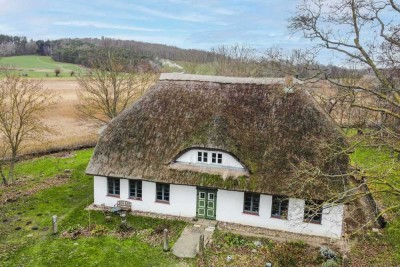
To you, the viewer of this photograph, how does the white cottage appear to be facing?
facing the viewer

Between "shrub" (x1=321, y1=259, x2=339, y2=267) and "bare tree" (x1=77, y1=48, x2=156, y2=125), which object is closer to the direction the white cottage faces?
the shrub

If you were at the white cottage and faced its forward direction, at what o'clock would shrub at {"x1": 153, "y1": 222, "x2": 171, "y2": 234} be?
The shrub is roughly at 2 o'clock from the white cottage.

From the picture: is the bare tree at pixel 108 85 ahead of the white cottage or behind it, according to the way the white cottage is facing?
behind

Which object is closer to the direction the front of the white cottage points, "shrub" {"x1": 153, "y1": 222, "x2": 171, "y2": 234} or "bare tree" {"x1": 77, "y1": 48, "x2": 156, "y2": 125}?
the shrub

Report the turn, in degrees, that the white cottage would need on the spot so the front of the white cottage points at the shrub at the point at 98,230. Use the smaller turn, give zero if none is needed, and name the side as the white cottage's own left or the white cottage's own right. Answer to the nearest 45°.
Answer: approximately 90° to the white cottage's own right

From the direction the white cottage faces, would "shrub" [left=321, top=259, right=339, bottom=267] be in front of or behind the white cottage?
in front
